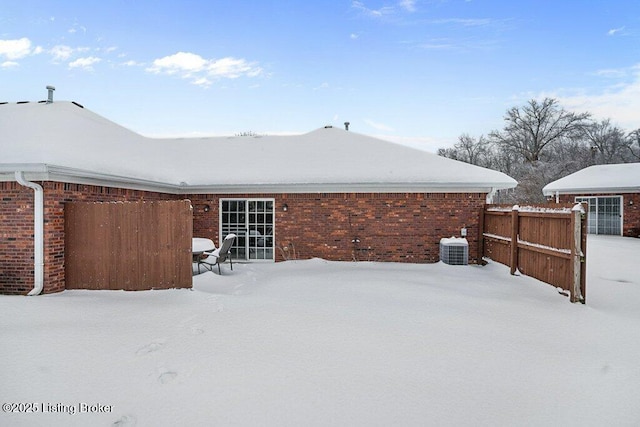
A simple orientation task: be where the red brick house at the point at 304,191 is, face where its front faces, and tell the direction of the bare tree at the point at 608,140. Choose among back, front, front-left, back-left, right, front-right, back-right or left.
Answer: front-right

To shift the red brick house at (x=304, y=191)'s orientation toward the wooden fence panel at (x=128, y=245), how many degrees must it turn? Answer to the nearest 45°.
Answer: approximately 135° to its left

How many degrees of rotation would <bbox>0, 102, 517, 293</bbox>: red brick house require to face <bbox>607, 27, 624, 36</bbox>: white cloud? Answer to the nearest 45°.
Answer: approximately 90° to its right

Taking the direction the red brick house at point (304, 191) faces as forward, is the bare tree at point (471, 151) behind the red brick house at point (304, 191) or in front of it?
in front

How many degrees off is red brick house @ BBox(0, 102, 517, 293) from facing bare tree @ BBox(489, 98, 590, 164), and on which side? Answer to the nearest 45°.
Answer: approximately 45° to its right

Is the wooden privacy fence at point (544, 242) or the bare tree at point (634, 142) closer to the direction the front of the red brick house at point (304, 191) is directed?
the bare tree

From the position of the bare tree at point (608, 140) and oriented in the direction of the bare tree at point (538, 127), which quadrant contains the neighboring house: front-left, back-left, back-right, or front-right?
front-left

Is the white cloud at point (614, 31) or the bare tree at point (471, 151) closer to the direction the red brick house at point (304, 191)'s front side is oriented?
the bare tree

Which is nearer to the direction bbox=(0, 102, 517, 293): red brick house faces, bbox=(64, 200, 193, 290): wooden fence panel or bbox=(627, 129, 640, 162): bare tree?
the bare tree

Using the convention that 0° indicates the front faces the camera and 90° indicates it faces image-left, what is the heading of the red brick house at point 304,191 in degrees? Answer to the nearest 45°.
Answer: approximately 180°

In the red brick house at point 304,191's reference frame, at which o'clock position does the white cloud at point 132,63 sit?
The white cloud is roughly at 10 o'clock from the red brick house.
